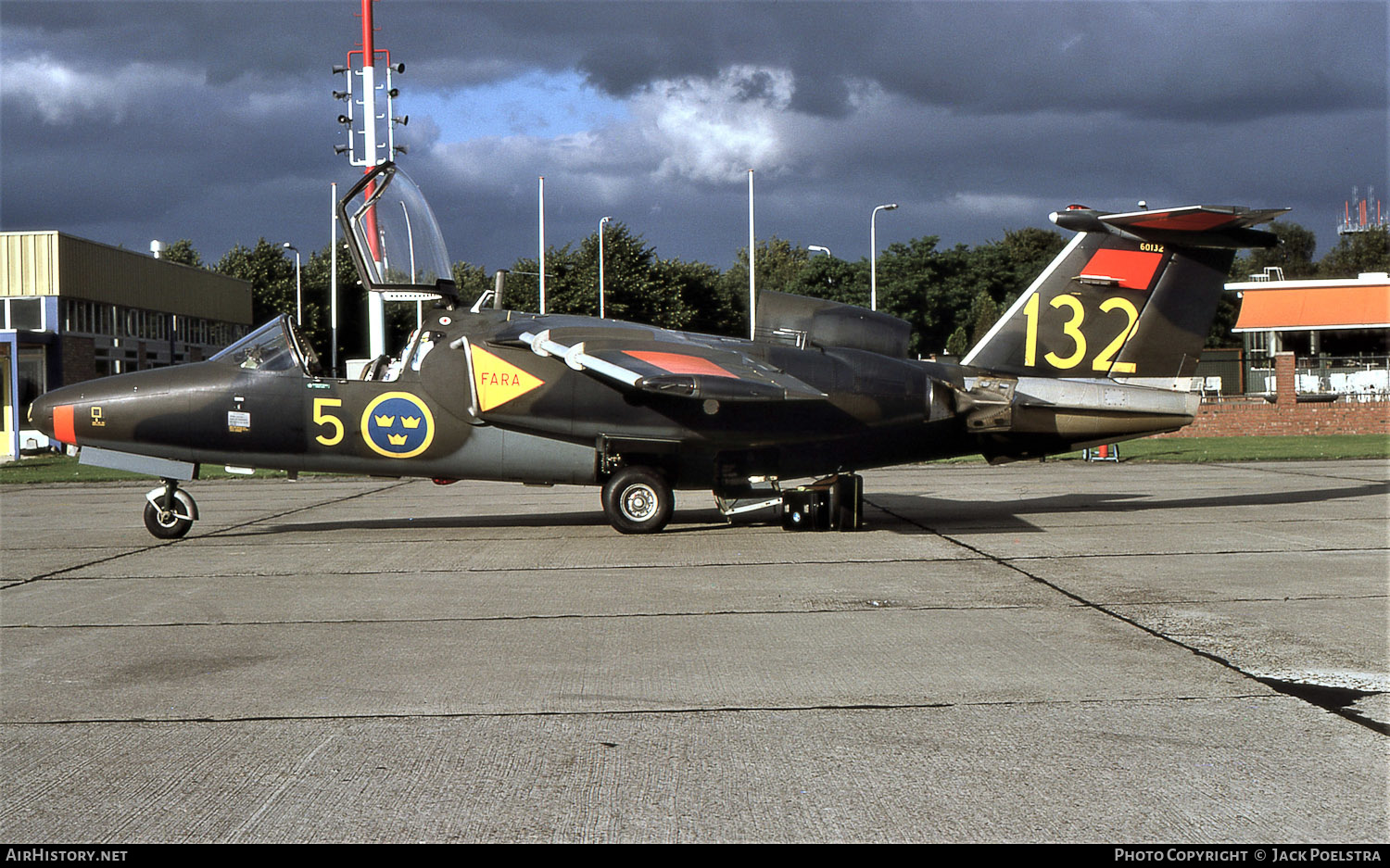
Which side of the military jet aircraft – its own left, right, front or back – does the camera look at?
left
